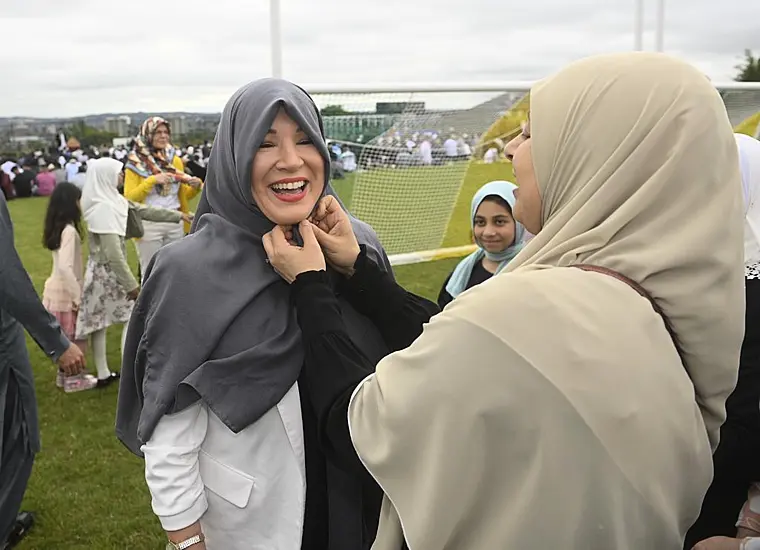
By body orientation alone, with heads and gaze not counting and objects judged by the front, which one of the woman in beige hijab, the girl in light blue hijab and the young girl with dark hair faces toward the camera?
the girl in light blue hijab

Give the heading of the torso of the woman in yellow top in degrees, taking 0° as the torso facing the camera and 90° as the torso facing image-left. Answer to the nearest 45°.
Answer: approximately 315°

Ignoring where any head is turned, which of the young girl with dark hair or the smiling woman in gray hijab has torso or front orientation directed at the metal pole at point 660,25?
the young girl with dark hair

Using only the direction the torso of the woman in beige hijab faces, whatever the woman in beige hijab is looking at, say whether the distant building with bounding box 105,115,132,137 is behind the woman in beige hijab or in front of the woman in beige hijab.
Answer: in front

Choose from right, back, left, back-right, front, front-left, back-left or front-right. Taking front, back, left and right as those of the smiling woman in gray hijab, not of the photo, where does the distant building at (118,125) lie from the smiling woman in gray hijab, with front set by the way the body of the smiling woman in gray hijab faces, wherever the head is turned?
back-left

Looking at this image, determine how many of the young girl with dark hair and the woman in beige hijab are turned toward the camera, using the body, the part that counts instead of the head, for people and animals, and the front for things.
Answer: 0

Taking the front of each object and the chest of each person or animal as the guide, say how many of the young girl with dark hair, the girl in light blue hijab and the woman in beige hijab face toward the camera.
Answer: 1

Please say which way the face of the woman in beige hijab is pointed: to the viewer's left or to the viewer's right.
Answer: to the viewer's left
